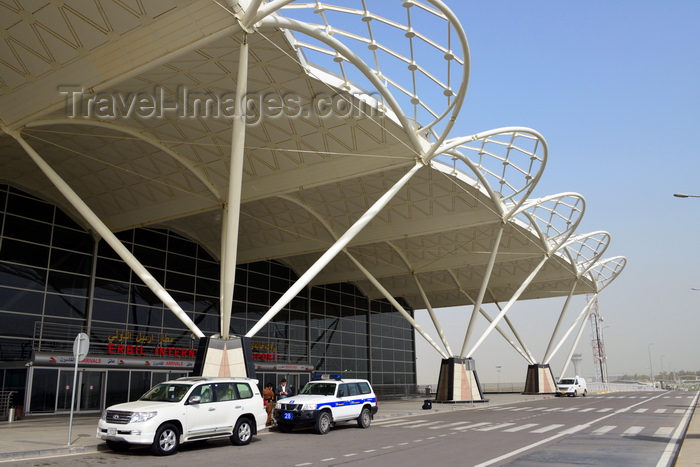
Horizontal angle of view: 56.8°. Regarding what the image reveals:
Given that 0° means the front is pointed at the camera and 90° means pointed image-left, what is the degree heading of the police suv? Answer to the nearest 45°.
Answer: approximately 45°

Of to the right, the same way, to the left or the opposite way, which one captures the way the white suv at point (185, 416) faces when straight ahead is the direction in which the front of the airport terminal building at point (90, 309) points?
to the right

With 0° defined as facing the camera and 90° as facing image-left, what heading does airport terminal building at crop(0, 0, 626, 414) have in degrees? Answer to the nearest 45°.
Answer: approximately 315°

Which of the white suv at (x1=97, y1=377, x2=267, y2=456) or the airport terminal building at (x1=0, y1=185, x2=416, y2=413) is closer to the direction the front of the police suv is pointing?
the white suv

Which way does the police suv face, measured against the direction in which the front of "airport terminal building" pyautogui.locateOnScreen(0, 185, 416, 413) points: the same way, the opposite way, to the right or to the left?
to the right

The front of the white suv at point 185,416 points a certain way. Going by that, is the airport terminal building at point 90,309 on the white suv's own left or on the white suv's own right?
on the white suv's own right

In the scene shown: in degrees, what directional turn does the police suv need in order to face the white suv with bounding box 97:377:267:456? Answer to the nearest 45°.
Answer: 0° — it already faces it

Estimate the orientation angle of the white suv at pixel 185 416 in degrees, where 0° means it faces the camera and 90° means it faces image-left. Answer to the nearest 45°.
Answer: approximately 45°

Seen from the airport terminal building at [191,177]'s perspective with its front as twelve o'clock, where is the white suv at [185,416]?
The white suv is roughly at 1 o'clock from the airport terminal building.

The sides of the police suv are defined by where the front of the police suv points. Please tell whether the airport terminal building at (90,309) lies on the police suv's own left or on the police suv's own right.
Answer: on the police suv's own right

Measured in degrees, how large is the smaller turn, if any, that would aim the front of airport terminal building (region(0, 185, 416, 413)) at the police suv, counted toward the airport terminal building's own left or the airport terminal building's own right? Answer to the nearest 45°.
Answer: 0° — it already faces it

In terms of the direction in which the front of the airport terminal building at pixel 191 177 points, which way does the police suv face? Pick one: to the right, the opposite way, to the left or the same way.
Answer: to the right

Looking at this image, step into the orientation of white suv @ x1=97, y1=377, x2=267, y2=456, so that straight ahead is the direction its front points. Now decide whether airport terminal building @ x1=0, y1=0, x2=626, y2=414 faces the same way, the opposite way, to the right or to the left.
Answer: to the left
